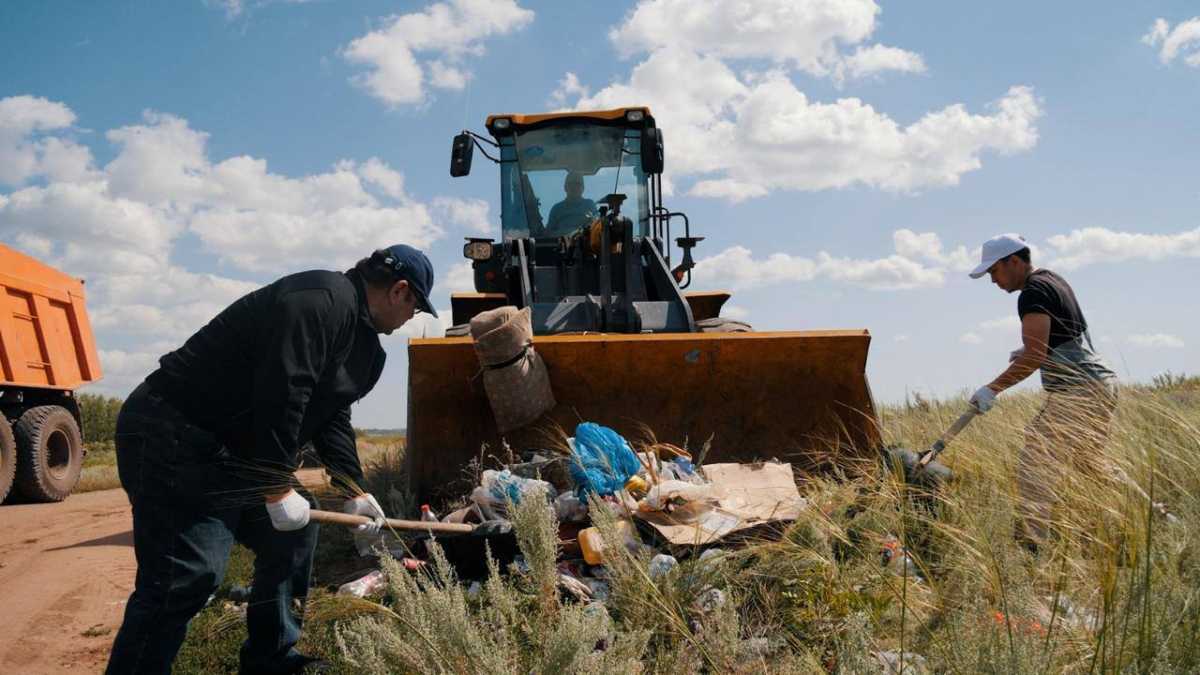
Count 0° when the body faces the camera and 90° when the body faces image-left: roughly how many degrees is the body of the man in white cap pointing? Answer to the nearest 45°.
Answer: approximately 90°

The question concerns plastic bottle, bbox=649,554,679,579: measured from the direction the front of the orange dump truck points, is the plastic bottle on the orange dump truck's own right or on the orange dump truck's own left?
on the orange dump truck's own left

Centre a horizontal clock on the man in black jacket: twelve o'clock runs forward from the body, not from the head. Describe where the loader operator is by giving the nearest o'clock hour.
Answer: The loader operator is roughly at 10 o'clock from the man in black jacket.

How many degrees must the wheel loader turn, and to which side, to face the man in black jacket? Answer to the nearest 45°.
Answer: approximately 45° to its right

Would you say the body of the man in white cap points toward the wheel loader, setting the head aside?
yes

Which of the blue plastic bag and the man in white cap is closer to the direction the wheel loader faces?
the blue plastic bag

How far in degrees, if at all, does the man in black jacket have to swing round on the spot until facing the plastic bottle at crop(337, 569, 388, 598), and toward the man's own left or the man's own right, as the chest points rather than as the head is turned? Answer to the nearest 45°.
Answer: approximately 45° to the man's own left

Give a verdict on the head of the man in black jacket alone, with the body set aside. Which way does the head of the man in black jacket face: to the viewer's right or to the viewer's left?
to the viewer's right

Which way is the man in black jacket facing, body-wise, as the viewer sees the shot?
to the viewer's right
